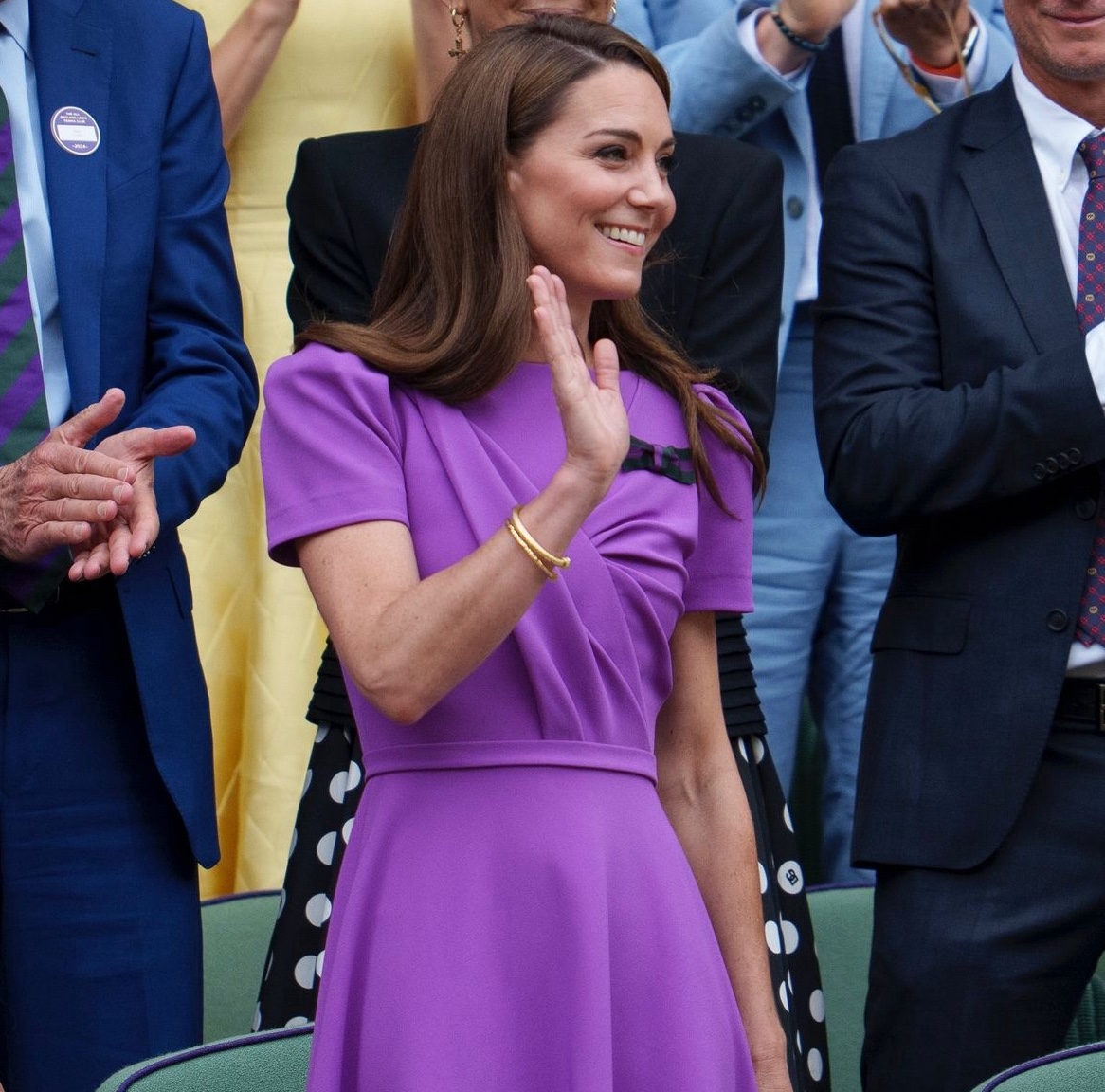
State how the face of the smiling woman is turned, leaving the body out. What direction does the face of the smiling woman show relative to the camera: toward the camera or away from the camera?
toward the camera

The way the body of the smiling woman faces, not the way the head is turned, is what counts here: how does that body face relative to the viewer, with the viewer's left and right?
facing the viewer and to the right of the viewer
